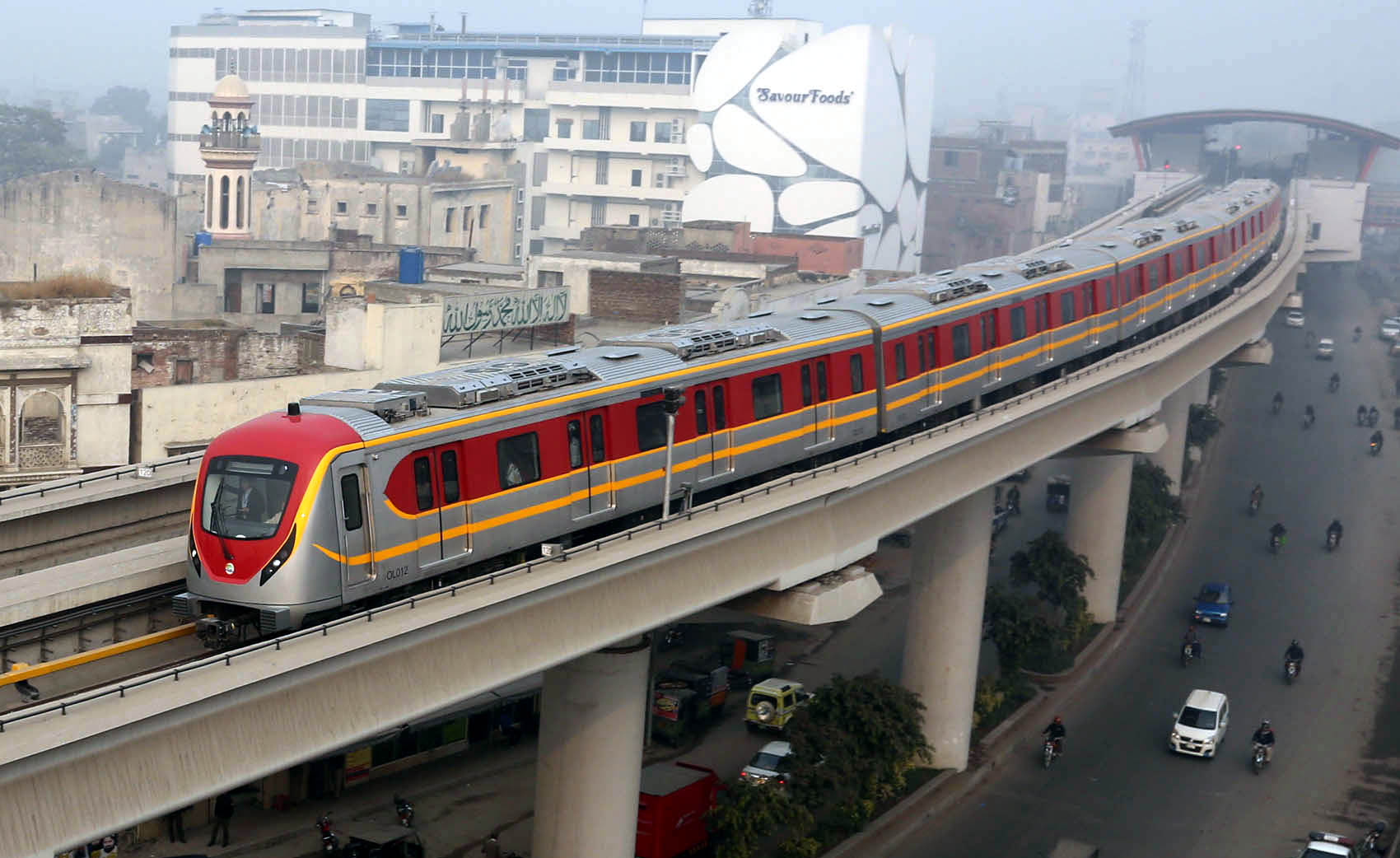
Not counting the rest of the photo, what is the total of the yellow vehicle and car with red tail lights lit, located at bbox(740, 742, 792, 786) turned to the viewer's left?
0

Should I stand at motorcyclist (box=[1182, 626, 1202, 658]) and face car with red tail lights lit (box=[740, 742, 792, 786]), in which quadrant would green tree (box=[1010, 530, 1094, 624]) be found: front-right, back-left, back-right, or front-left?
front-right

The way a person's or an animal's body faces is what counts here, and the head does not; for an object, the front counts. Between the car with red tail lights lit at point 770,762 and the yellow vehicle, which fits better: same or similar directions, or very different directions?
same or similar directions

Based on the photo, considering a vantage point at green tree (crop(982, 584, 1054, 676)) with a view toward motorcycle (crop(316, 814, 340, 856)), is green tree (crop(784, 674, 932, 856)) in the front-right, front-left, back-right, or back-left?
front-left

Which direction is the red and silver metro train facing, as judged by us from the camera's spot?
facing the viewer and to the left of the viewer

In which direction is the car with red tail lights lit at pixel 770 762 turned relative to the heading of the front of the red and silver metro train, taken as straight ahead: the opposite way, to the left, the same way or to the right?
the opposite way

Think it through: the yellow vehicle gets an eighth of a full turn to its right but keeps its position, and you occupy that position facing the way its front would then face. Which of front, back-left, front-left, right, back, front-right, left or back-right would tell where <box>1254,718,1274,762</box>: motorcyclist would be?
front

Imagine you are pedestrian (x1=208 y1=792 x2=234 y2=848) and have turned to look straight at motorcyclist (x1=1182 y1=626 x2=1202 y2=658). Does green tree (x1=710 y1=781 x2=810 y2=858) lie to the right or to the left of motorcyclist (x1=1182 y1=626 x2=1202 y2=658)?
right

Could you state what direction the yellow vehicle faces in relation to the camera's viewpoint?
facing away from the viewer and to the right of the viewer

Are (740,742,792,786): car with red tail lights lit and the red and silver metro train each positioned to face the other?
no

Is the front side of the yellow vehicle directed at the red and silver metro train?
no

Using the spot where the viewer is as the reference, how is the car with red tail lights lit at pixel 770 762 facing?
facing away from the viewer and to the right of the viewer

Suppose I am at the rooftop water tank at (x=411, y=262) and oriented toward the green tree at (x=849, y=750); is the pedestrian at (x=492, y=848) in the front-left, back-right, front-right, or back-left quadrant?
front-right
